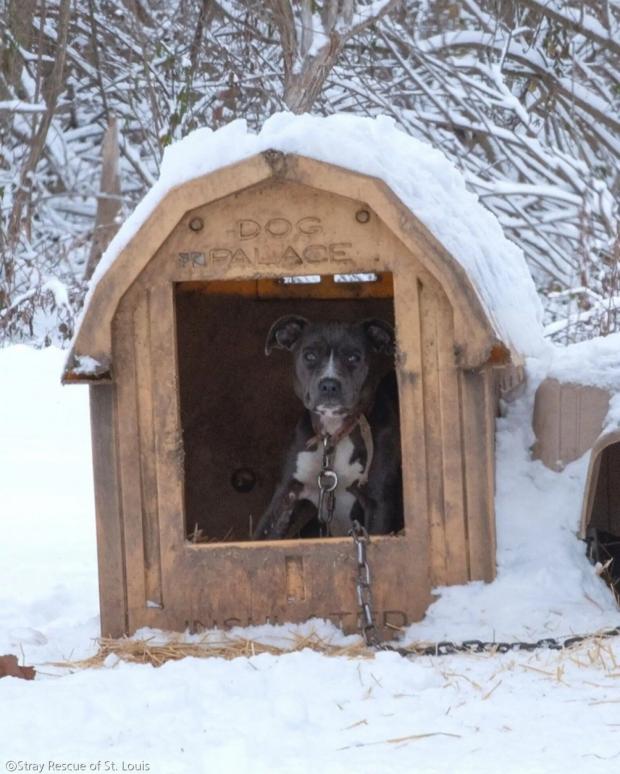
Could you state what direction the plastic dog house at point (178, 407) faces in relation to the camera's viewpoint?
facing the viewer

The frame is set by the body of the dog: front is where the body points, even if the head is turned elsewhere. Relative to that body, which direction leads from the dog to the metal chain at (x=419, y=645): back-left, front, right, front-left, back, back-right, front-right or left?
front

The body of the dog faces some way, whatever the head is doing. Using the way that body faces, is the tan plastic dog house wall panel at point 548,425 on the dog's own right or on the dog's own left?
on the dog's own left

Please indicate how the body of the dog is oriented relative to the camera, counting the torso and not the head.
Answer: toward the camera

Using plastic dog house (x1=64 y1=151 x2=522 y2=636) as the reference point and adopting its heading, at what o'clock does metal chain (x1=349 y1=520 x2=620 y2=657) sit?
The metal chain is roughly at 10 o'clock from the plastic dog house.

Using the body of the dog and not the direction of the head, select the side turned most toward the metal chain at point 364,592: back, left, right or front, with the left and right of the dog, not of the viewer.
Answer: front
